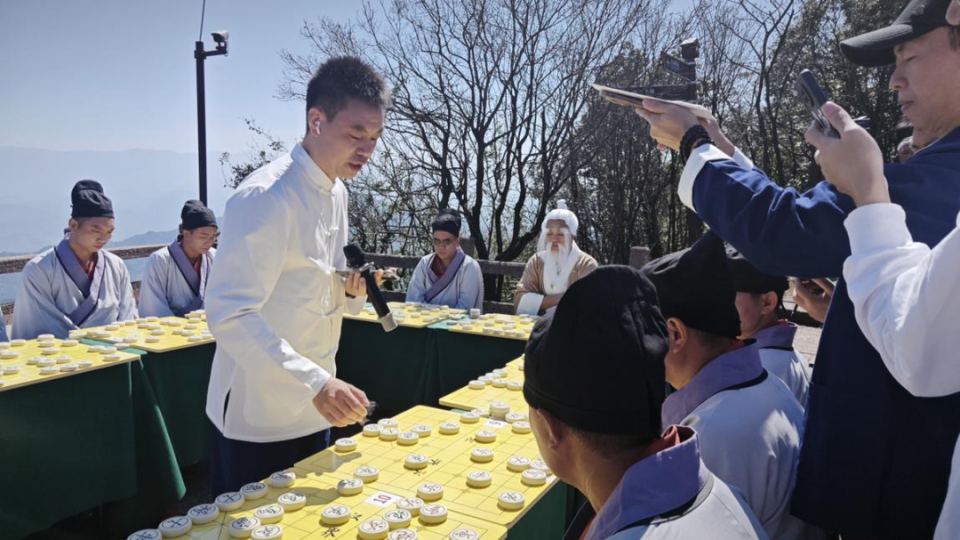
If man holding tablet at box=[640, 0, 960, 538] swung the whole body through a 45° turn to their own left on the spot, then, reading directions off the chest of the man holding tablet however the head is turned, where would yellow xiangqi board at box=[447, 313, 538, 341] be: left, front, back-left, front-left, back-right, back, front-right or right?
right

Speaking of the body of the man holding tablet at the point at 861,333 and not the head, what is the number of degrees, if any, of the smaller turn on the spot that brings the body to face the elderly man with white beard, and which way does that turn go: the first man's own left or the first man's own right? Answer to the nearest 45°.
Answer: approximately 45° to the first man's own right

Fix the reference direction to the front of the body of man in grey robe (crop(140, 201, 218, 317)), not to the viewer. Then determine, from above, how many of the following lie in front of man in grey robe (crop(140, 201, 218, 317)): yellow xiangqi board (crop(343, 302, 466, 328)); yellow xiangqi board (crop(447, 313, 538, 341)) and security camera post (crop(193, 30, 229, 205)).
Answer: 2

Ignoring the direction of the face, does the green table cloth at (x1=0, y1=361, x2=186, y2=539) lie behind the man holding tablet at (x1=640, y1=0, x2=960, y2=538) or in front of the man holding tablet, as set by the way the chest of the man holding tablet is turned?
in front

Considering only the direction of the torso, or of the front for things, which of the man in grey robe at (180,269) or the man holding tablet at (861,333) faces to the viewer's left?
the man holding tablet

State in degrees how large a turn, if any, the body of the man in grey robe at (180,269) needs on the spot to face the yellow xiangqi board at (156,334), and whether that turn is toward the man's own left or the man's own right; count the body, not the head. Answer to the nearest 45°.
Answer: approximately 45° to the man's own right

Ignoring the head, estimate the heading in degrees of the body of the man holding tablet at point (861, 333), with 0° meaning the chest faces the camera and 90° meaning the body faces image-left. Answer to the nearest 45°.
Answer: approximately 90°

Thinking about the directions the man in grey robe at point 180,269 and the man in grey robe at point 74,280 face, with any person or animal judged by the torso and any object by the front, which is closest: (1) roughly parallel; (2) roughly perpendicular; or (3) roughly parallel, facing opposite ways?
roughly parallel

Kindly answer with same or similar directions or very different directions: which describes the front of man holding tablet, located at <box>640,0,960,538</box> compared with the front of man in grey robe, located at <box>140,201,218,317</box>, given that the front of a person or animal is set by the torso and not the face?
very different directions

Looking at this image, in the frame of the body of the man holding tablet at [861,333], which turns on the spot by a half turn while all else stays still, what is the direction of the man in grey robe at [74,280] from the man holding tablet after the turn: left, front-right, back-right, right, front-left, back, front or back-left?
back

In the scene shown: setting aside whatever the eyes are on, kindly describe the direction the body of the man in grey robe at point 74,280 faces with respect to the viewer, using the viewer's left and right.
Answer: facing the viewer and to the right of the viewer

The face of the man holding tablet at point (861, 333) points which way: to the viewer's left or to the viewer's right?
to the viewer's left

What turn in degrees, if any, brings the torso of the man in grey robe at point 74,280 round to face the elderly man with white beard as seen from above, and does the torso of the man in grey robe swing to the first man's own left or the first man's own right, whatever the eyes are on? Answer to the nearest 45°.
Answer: approximately 45° to the first man's own left

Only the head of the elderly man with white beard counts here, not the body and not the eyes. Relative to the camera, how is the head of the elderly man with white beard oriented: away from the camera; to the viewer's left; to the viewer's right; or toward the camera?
toward the camera
